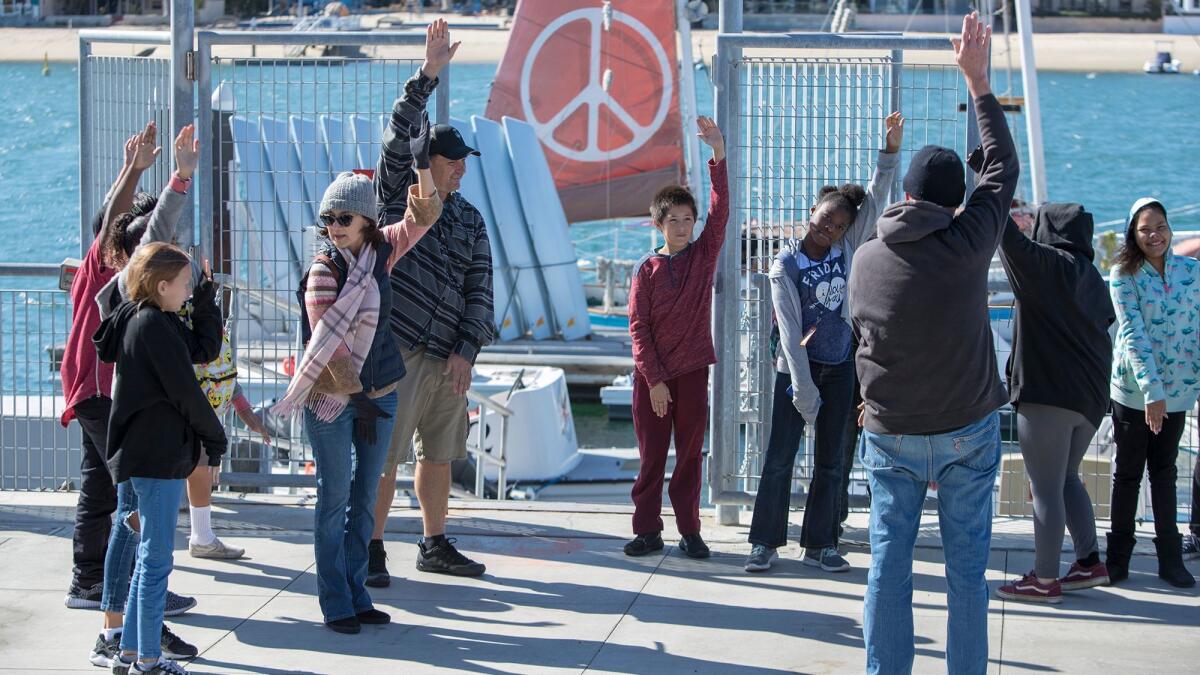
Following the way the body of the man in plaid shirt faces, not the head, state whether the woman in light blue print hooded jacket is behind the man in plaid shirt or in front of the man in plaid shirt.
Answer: in front

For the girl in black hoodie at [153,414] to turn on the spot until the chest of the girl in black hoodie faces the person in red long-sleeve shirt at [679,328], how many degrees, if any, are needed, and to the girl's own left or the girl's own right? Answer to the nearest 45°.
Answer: approximately 45° to the girl's own left

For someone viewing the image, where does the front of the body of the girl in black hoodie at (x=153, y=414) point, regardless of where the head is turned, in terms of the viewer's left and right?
facing to the right of the viewer

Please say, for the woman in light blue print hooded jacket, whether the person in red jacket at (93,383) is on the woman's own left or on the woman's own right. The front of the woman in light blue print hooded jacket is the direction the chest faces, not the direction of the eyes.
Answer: on the woman's own right

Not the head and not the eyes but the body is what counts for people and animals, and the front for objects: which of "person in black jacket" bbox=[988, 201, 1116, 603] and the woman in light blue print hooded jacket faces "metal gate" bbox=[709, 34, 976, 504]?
the person in black jacket

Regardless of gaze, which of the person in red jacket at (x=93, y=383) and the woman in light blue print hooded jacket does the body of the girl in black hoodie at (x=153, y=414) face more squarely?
the woman in light blue print hooded jacket

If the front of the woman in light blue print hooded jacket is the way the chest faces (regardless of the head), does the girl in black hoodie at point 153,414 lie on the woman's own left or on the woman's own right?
on the woman's own right

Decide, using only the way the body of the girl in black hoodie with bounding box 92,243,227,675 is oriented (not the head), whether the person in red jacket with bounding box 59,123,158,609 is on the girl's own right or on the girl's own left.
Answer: on the girl's own left

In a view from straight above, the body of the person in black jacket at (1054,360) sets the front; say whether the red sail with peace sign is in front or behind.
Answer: in front

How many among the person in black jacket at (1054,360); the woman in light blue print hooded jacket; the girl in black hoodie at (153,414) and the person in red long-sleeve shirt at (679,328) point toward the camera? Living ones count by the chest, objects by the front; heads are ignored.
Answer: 2

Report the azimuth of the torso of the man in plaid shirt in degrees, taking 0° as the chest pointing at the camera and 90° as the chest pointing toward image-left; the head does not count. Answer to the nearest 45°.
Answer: approximately 315°

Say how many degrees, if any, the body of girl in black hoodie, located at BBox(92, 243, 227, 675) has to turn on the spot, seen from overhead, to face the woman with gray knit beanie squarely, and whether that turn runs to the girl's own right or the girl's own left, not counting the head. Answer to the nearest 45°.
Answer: approximately 45° to the girl's own left

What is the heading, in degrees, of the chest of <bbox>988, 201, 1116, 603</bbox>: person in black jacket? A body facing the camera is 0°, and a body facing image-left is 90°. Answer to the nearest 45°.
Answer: approximately 135°

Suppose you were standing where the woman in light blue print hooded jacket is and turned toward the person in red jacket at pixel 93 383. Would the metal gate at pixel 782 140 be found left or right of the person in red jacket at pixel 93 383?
right
